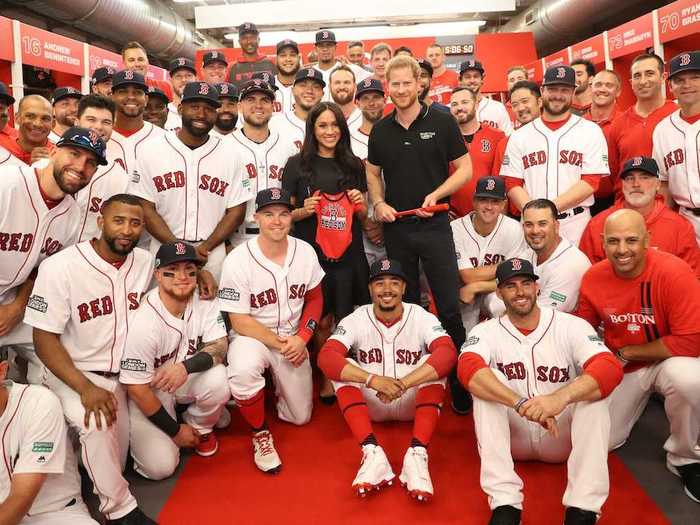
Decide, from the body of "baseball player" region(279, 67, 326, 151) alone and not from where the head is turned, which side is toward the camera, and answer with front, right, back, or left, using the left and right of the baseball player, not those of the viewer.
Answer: front

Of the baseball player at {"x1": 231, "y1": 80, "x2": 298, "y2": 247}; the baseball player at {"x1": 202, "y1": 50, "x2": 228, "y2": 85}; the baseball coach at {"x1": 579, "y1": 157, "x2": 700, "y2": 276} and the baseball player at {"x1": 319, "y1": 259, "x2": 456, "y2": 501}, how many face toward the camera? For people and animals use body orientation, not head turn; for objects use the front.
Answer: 4

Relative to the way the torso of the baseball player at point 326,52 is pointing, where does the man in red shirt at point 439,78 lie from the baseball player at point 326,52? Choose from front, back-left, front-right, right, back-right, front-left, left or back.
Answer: back-left

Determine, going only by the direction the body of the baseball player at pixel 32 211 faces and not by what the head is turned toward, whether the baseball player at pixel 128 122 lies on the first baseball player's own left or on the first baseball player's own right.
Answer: on the first baseball player's own left

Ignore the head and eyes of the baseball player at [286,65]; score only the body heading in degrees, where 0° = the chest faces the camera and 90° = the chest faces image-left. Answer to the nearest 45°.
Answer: approximately 0°

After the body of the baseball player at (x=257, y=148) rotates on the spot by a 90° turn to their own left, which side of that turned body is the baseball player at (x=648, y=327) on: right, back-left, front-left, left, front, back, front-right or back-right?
front-right

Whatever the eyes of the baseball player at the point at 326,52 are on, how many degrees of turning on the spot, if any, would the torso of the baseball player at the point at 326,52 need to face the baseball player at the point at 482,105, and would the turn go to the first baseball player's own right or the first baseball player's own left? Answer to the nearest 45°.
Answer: approximately 90° to the first baseball player's own left

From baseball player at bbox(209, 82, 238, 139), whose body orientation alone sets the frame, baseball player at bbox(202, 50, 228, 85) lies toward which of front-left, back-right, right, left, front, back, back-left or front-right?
back

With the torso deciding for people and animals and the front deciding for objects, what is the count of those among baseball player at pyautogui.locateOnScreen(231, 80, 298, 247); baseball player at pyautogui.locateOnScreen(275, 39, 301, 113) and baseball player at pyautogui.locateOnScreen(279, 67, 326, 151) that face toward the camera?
3

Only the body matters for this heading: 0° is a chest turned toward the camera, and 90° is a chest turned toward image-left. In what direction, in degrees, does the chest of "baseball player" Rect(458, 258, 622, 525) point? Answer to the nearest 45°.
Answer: approximately 0°
